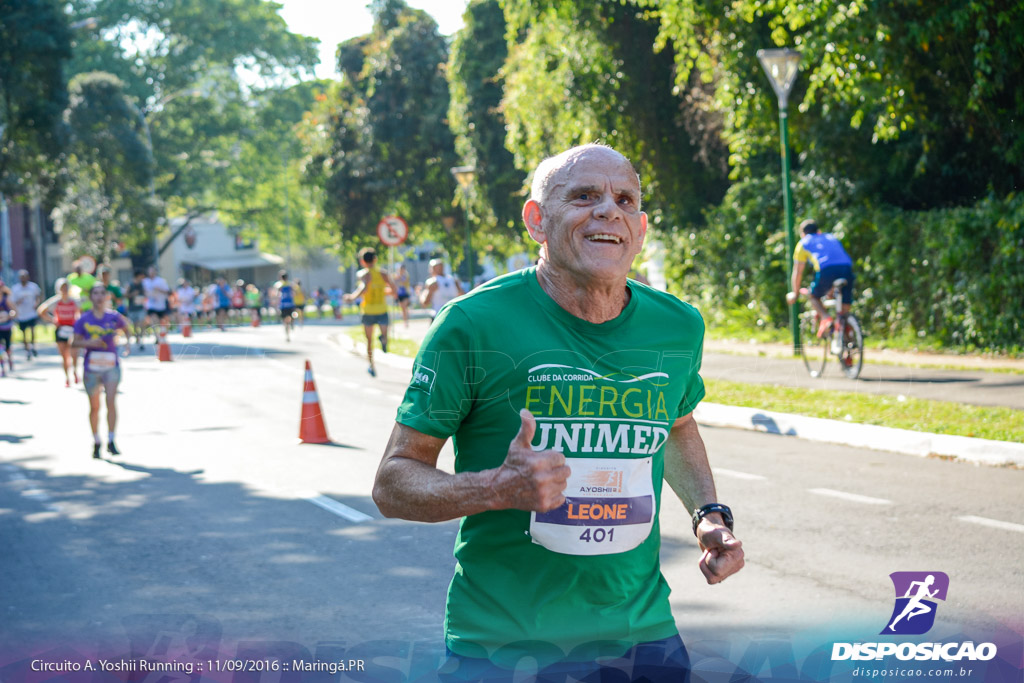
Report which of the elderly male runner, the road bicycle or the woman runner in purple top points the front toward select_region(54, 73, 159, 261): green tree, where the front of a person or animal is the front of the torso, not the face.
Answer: the road bicycle

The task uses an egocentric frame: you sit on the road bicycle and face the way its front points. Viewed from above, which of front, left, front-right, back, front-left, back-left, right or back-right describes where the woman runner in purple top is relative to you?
left

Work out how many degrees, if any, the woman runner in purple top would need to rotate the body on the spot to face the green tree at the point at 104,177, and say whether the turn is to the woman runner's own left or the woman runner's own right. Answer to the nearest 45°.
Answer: approximately 180°

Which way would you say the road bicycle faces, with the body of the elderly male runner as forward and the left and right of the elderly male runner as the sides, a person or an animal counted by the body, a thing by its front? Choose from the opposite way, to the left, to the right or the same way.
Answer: the opposite way

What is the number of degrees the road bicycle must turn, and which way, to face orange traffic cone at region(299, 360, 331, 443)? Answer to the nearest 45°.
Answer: approximately 90° to its left

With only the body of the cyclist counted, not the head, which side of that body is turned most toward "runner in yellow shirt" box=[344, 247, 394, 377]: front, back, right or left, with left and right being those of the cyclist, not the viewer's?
front

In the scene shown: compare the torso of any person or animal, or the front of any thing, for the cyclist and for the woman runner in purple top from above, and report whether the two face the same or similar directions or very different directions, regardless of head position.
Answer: very different directions

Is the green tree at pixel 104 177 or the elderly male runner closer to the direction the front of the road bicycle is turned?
the green tree

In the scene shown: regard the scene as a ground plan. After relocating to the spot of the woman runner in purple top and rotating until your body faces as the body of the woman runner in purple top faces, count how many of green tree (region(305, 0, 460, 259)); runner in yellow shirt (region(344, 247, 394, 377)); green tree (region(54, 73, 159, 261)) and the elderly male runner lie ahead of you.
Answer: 1

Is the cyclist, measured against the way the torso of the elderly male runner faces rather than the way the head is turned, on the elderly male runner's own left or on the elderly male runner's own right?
on the elderly male runner's own left
